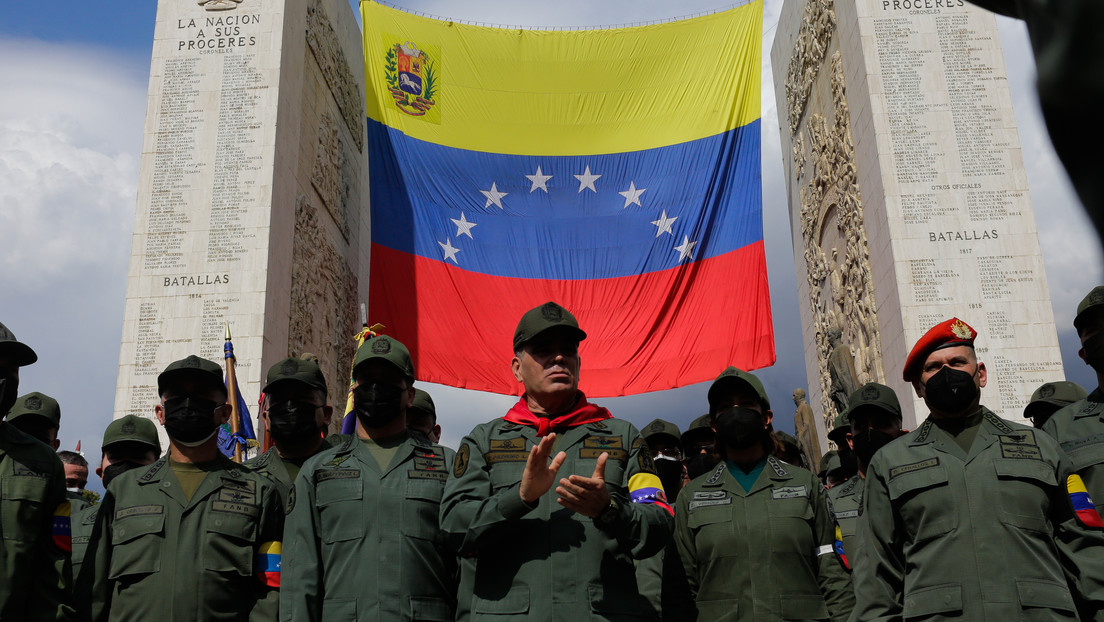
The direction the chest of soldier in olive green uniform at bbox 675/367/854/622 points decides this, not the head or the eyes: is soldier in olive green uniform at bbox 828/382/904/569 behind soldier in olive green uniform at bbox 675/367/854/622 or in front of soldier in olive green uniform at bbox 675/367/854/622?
behind

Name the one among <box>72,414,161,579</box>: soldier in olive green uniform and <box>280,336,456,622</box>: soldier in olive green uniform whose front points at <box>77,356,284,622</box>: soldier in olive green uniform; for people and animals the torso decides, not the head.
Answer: <box>72,414,161,579</box>: soldier in olive green uniform

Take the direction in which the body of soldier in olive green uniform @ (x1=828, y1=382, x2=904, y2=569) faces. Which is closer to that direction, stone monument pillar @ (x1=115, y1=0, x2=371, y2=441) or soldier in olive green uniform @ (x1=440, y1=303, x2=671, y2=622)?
the soldier in olive green uniform

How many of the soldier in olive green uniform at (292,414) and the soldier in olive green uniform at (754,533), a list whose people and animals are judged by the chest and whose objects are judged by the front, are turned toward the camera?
2

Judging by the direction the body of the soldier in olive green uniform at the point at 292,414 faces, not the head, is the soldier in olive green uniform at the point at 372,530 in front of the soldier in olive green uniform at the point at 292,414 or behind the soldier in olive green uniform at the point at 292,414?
in front

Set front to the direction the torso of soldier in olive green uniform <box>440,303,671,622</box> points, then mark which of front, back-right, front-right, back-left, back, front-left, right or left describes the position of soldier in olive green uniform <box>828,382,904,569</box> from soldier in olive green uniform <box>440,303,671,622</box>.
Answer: back-left

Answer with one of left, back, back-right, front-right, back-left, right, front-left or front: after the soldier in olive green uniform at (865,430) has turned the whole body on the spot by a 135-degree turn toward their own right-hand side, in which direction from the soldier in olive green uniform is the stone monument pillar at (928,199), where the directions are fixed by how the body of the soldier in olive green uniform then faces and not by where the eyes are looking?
front-right

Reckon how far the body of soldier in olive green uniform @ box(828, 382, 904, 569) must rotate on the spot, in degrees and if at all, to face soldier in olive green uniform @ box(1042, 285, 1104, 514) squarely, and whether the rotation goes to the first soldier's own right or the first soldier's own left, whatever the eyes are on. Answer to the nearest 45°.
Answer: approximately 45° to the first soldier's own left
